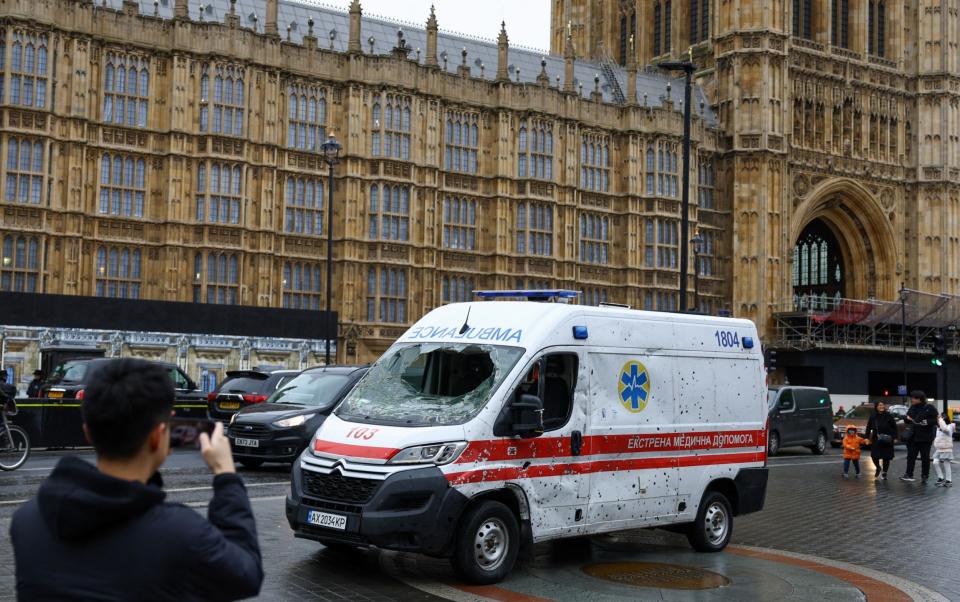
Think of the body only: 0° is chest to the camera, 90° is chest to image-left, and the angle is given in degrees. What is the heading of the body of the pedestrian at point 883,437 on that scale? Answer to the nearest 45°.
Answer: approximately 0°

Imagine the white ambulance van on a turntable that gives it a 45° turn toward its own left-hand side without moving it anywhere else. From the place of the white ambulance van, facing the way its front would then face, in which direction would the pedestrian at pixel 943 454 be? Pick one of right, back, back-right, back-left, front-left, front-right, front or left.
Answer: back-left

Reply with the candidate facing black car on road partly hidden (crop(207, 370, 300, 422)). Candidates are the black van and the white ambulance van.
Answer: the black van

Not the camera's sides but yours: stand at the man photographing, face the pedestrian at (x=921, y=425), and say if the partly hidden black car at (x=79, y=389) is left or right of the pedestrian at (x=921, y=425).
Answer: left

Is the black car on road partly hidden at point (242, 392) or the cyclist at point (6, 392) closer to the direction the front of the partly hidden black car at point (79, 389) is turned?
the black car on road partly hidden

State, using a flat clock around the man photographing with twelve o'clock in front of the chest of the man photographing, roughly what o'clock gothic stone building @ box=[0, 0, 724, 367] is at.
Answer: The gothic stone building is roughly at 11 o'clock from the man photographing.

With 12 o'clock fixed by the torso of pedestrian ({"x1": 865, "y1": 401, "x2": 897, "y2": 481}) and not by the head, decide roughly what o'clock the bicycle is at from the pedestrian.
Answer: The bicycle is roughly at 2 o'clock from the pedestrian.

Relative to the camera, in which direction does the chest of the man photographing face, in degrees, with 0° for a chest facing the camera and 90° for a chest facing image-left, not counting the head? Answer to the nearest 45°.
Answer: approximately 225°

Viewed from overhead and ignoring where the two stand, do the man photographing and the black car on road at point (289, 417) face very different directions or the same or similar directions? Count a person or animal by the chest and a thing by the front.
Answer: very different directions

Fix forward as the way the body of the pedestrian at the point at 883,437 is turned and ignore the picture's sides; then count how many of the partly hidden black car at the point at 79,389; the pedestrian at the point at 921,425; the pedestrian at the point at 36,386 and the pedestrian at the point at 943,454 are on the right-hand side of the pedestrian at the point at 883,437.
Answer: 2
